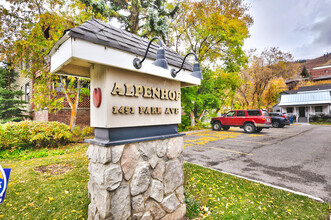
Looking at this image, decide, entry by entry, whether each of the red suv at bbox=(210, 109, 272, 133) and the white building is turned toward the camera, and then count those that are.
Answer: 1

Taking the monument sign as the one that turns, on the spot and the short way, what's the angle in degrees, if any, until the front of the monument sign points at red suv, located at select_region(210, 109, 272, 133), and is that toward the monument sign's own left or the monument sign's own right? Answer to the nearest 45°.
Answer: approximately 90° to the monument sign's own left

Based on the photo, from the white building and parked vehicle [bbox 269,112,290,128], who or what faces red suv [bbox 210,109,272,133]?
the white building

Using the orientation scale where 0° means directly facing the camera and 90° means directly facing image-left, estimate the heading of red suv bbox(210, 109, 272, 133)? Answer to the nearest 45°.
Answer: approximately 135°

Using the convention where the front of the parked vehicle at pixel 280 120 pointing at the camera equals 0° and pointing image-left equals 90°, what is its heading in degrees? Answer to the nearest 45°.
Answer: approximately 135°

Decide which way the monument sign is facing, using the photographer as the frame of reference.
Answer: facing the viewer and to the right of the viewer

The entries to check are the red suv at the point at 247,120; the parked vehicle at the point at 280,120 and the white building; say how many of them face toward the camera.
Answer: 1

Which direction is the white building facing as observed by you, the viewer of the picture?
facing the viewer

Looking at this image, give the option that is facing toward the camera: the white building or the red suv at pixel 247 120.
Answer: the white building

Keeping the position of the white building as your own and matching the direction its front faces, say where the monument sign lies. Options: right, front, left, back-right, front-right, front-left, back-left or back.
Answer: front

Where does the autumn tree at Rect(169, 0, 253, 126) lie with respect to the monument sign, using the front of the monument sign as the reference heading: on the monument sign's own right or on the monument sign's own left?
on the monument sign's own left

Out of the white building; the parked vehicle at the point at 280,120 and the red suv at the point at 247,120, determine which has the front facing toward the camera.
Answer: the white building

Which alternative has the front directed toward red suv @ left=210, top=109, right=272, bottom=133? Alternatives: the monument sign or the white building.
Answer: the white building
